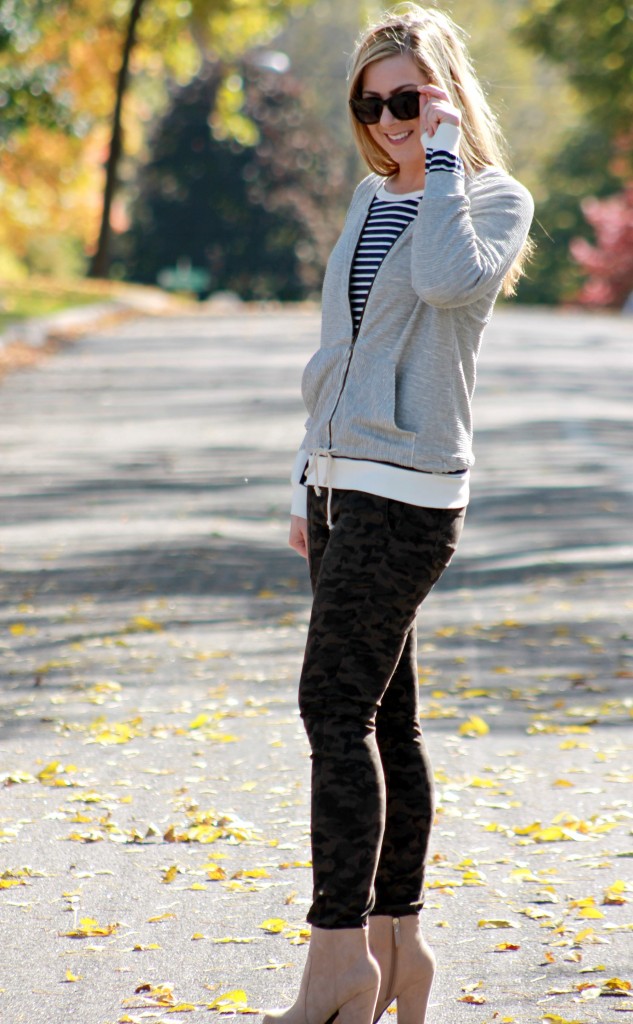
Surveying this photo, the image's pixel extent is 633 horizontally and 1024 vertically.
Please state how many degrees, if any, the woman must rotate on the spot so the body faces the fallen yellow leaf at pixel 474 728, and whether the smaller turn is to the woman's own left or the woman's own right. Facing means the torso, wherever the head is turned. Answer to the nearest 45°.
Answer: approximately 135° to the woman's own right

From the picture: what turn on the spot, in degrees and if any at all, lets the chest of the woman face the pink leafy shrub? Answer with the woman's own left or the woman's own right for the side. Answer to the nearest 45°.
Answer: approximately 135° to the woman's own right

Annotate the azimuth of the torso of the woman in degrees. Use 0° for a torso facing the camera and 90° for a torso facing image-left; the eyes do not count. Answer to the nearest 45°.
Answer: approximately 45°

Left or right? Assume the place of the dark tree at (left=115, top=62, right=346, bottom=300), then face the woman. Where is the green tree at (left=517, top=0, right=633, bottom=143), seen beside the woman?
left

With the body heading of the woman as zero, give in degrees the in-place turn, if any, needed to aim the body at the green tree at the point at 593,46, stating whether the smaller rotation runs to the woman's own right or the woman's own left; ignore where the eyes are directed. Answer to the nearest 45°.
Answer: approximately 135° to the woman's own right

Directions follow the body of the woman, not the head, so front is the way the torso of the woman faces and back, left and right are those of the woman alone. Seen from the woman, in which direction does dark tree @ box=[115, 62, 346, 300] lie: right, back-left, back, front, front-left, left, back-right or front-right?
back-right
